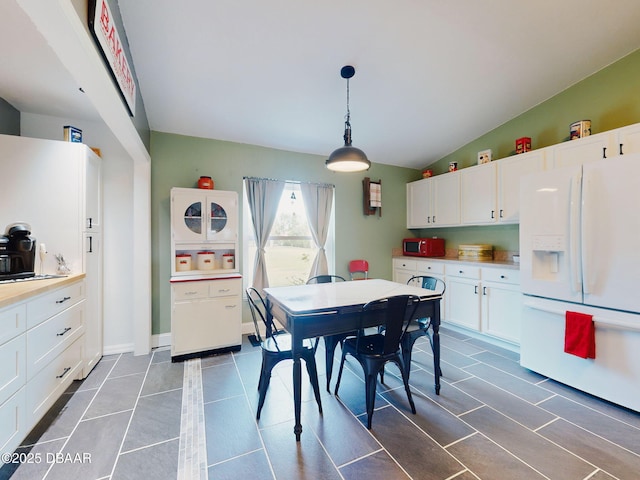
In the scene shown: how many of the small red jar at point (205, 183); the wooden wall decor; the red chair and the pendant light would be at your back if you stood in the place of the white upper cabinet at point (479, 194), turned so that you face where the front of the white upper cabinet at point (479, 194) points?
0

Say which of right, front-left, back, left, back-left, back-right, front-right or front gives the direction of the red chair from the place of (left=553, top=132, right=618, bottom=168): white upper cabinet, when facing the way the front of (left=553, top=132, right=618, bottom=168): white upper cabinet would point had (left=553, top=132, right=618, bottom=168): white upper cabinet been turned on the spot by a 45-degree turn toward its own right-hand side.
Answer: front

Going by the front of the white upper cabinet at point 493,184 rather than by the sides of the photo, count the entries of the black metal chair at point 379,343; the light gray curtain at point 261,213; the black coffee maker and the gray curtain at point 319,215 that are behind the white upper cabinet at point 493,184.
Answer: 0

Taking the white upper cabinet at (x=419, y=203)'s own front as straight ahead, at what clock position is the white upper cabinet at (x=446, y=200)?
the white upper cabinet at (x=446, y=200) is roughly at 9 o'clock from the white upper cabinet at (x=419, y=203).

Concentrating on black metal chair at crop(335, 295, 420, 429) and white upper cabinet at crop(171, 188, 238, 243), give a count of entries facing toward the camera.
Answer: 1

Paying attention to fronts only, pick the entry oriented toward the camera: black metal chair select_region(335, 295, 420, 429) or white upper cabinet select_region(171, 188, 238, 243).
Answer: the white upper cabinet

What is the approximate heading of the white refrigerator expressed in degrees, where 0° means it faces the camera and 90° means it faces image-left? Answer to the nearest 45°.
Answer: approximately 45°

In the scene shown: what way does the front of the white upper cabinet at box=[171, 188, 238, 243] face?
toward the camera

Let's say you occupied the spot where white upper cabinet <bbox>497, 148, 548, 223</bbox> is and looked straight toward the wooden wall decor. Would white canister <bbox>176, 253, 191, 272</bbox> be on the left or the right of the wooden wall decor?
left

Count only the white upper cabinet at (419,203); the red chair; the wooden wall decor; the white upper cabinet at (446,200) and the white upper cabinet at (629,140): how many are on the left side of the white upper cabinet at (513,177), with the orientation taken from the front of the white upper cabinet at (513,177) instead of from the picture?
1

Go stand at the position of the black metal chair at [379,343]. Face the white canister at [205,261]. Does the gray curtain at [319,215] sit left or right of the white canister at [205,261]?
right

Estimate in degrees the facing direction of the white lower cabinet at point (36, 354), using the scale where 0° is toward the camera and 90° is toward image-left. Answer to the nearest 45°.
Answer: approximately 315°

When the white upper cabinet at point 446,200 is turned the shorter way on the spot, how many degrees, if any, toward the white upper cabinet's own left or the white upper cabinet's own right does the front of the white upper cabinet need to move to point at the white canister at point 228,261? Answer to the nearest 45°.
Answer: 0° — it already faces it

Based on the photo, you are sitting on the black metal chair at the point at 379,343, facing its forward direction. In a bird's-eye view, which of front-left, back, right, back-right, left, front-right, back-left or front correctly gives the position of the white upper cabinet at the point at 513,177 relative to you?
right

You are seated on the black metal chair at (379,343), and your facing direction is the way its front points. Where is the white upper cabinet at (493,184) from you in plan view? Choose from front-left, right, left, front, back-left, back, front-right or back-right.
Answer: right

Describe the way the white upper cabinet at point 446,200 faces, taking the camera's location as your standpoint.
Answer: facing the viewer and to the left of the viewer

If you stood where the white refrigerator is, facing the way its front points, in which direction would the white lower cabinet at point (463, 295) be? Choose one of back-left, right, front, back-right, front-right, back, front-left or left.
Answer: right

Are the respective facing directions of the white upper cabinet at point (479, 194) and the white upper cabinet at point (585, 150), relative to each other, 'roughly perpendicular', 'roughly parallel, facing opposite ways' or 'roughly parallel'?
roughly parallel

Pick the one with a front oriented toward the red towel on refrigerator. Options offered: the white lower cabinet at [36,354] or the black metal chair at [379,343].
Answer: the white lower cabinet

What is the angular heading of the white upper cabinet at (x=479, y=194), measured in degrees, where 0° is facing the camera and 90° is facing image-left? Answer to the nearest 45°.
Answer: approximately 45°

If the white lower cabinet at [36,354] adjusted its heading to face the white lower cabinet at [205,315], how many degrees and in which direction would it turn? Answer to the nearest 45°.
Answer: approximately 45° to its left
